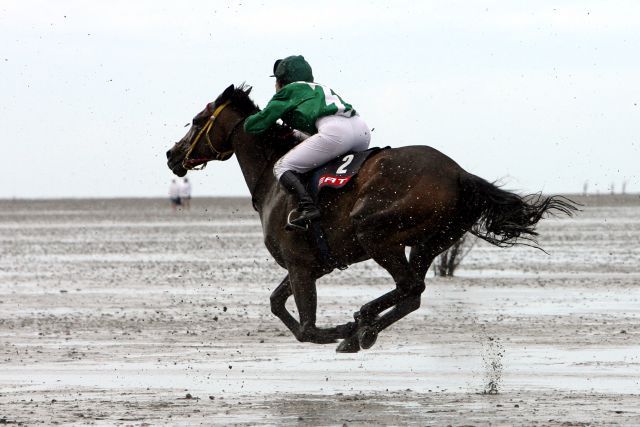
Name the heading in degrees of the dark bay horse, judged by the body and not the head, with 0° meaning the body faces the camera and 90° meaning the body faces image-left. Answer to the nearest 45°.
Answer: approximately 90°
